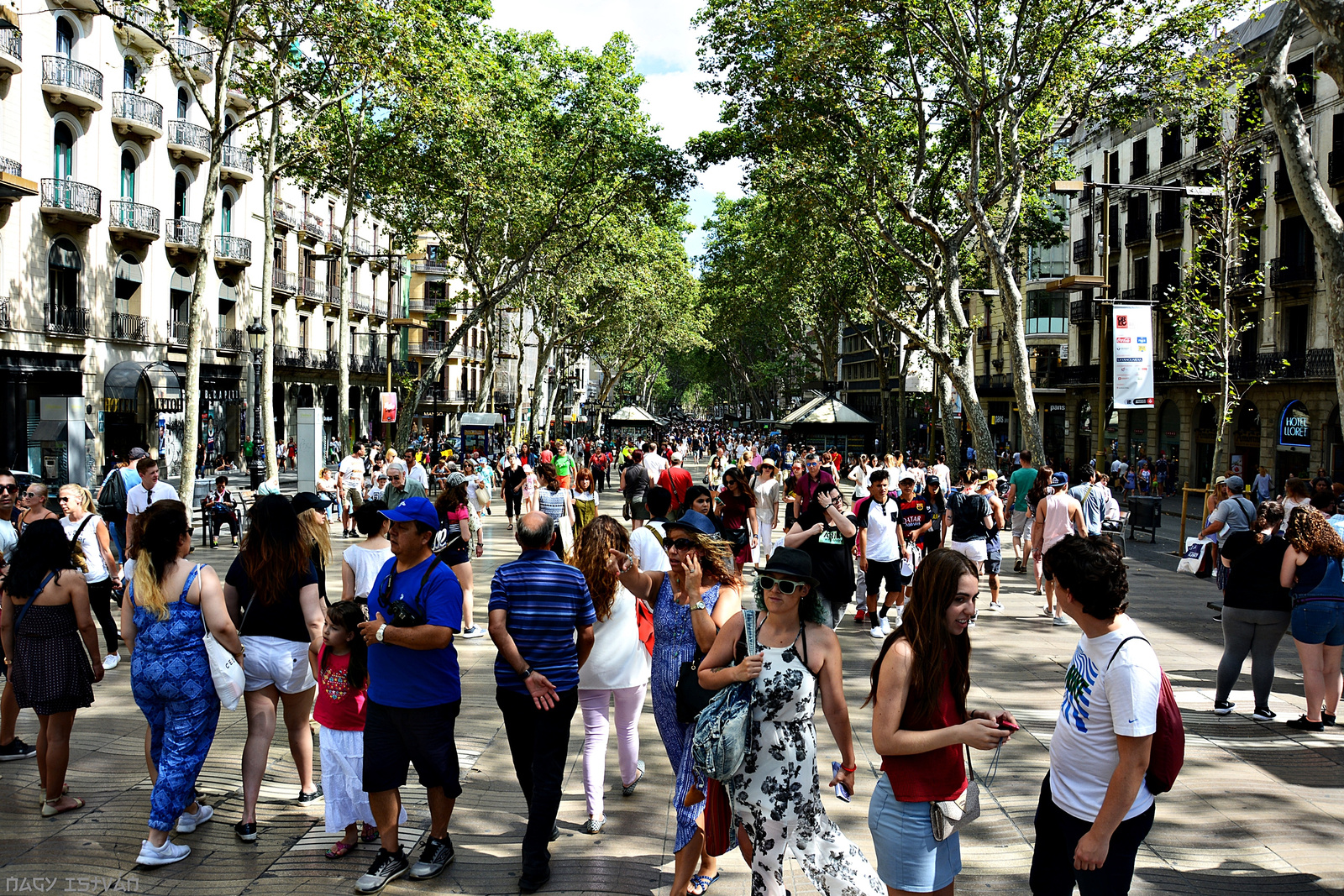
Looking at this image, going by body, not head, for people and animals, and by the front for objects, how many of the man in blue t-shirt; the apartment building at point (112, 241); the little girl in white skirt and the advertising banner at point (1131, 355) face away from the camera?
0

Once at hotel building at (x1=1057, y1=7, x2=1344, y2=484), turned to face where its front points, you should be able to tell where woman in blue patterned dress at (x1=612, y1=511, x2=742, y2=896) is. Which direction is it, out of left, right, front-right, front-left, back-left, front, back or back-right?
front-left

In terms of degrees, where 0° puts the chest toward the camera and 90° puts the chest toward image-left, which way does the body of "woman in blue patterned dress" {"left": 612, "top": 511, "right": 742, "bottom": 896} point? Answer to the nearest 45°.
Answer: approximately 45°

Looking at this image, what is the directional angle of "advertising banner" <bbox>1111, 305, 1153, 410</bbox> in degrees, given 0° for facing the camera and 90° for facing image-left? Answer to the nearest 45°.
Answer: approximately 0°

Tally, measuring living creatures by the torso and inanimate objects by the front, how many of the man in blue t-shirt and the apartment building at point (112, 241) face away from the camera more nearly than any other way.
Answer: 0

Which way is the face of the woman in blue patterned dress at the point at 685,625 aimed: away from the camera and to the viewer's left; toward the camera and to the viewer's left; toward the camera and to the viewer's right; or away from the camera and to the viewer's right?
toward the camera and to the viewer's left

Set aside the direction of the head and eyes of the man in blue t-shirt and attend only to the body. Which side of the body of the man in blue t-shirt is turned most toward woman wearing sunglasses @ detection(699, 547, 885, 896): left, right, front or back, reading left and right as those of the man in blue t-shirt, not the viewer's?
left

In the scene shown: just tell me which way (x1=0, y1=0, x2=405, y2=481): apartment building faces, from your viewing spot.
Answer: facing the viewer and to the right of the viewer

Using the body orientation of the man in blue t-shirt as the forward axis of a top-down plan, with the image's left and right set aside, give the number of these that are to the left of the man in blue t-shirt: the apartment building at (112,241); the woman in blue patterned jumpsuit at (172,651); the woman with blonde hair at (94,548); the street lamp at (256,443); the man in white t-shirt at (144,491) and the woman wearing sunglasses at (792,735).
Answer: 1

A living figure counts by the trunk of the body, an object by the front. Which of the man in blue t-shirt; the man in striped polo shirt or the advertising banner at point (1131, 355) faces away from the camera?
the man in striped polo shirt

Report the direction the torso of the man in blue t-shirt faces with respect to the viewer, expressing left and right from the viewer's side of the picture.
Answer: facing the viewer and to the left of the viewer

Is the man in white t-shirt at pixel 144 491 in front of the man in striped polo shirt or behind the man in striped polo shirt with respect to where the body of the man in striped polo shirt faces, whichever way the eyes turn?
in front

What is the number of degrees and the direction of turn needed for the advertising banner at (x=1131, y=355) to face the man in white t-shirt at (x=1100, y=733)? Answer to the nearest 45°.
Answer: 0° — it already faces them

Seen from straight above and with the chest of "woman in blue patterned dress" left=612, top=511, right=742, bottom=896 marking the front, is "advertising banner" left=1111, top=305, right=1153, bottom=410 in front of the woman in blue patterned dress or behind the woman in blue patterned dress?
behind

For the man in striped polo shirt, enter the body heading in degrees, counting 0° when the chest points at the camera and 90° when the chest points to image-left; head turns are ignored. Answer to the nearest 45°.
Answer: approximately 180°

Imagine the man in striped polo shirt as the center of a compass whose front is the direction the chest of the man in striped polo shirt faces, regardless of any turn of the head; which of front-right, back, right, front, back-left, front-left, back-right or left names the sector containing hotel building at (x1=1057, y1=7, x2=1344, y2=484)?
front-right

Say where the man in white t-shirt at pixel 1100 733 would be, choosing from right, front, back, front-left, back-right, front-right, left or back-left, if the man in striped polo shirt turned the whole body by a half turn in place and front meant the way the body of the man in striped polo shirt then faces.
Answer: front-left

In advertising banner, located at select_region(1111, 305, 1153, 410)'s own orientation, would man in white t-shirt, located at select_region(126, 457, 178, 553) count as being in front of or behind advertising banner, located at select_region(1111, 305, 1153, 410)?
in front

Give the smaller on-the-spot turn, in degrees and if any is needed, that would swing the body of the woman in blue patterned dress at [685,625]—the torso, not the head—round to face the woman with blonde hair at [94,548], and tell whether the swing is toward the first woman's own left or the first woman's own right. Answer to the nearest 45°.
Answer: approximately 90° to the first woman's own right
